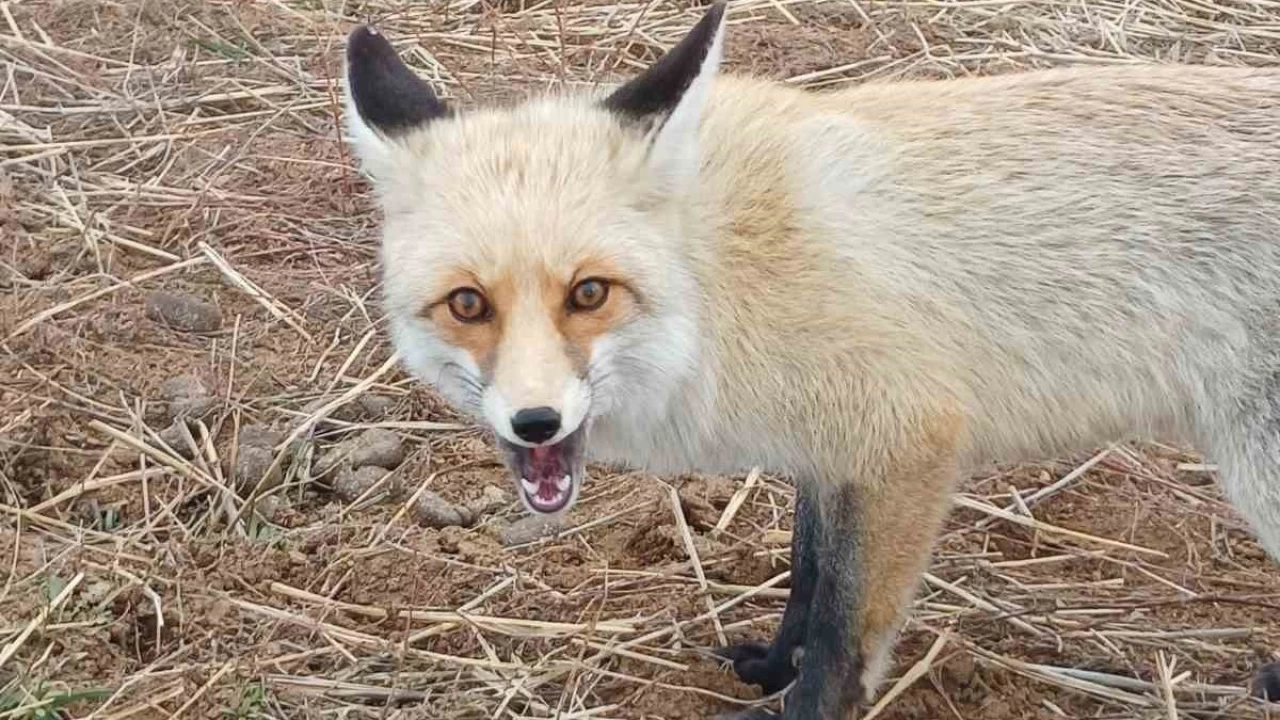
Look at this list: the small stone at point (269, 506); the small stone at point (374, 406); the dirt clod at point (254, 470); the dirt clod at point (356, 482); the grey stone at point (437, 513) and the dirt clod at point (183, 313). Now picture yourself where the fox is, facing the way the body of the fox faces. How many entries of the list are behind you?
0

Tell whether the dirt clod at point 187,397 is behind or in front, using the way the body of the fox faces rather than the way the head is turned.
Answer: in front

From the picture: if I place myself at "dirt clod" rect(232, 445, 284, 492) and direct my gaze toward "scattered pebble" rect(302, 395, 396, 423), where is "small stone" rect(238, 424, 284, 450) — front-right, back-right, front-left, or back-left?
front-left

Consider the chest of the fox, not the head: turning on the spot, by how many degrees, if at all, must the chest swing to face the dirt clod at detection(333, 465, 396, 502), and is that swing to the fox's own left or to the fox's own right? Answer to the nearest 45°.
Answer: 0° — it already faces it

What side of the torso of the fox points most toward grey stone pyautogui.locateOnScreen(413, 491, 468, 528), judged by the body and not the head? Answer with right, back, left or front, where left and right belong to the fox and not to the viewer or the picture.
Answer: front

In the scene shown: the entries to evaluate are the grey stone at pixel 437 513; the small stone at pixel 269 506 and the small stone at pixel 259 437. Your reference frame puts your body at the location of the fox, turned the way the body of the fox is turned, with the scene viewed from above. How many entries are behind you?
0

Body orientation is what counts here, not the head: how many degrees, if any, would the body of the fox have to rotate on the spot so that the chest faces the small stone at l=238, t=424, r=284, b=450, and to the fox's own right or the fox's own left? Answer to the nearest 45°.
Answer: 0° — it already faces it

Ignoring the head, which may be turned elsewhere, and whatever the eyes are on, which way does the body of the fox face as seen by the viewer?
to the viewer's left

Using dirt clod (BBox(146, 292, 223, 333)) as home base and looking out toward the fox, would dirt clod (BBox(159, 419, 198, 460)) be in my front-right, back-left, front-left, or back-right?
front-right

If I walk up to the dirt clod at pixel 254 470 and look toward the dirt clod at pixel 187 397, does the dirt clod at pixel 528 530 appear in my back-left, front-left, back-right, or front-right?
back-right

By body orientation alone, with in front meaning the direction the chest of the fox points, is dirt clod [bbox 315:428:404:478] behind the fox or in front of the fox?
in front

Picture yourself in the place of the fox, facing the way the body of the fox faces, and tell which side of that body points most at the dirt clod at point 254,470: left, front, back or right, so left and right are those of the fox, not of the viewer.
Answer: front

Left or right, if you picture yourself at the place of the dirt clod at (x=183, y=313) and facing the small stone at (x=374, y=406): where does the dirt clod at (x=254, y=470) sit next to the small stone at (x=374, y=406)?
right

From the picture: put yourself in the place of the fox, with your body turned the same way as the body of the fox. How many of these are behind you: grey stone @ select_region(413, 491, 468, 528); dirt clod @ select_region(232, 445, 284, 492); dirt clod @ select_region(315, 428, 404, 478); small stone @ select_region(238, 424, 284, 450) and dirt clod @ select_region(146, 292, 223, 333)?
0

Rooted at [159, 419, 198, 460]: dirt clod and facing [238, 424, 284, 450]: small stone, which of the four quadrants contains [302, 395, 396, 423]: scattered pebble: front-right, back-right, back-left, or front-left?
front-left

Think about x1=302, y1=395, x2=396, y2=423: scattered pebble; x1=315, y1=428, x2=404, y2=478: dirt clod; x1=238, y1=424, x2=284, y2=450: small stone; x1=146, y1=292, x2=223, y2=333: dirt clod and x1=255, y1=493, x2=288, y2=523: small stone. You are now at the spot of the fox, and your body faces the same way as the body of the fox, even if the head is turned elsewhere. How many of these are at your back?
0
